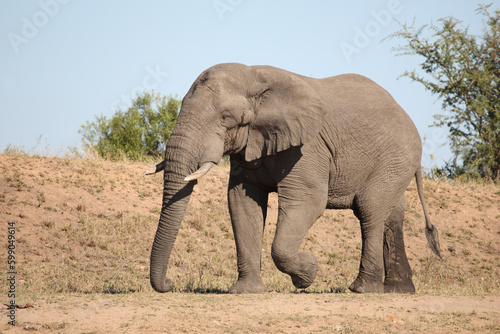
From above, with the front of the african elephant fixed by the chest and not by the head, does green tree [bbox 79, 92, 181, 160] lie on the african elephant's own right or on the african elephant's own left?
on the african elephant's own right

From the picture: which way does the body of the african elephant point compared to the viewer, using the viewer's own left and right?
facing to the left of the viewer
